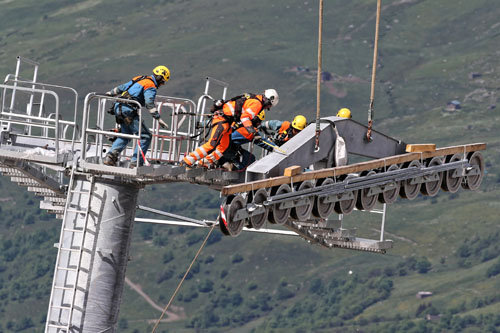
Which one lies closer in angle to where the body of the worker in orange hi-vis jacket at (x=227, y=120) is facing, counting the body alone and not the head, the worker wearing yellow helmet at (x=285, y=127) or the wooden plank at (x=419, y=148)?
the wooden plank

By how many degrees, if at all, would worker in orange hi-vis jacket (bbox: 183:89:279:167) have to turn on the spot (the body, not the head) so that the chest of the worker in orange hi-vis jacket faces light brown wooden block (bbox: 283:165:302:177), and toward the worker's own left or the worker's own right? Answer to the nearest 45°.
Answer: approximately 45° to the worker's own right

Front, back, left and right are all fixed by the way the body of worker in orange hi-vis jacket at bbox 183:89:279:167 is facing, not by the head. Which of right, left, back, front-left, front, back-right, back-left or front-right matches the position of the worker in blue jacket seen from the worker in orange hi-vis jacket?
back

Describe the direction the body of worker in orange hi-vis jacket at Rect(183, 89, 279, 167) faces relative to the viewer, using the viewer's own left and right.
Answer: facing to the right of the viewer

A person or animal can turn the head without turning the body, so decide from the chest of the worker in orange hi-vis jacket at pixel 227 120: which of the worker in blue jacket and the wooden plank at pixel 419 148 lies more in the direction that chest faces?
the wooden plank

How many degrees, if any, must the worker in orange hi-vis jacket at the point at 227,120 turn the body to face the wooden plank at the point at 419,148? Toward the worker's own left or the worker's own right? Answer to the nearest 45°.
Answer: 0° — they already face it

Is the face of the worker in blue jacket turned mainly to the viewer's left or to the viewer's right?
to the viewer's right

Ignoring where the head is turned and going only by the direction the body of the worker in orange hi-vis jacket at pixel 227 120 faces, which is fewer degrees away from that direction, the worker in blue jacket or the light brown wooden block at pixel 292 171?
the light brown wooden block
